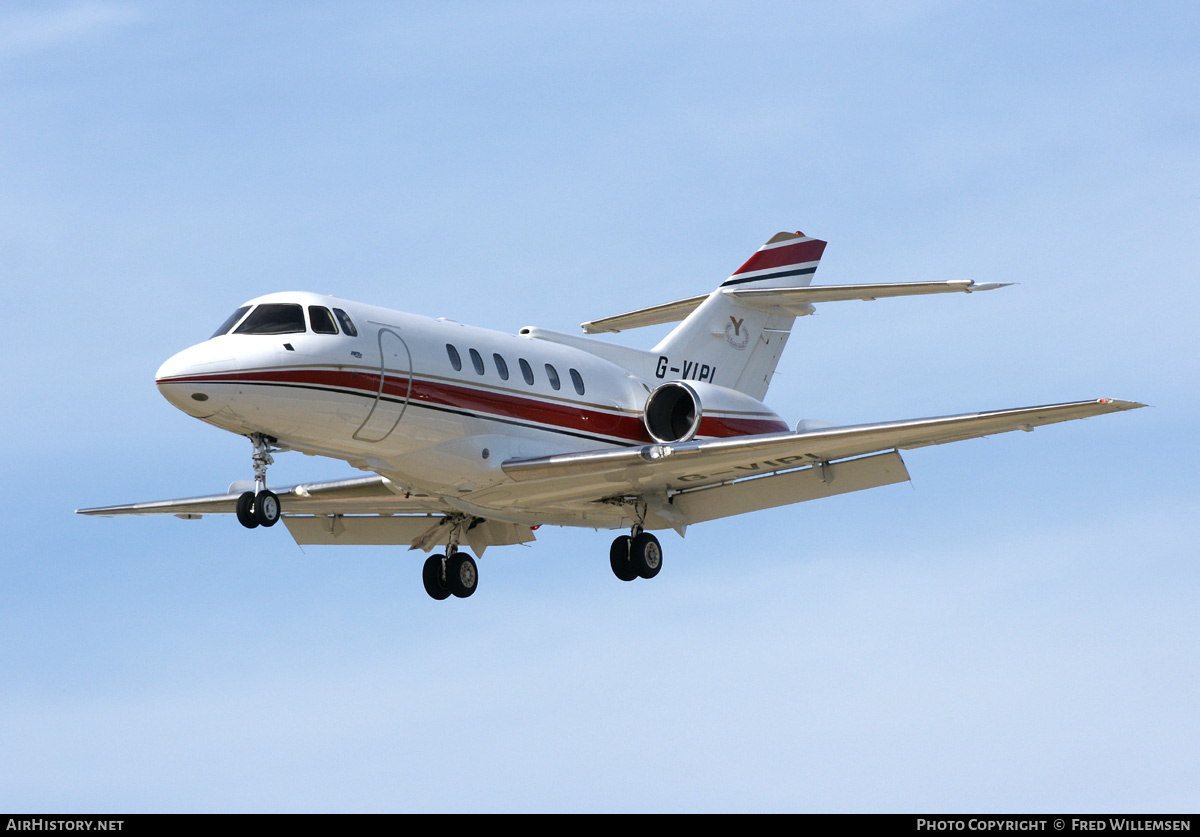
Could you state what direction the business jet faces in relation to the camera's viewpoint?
facing the viewer and to the left of the viewer
